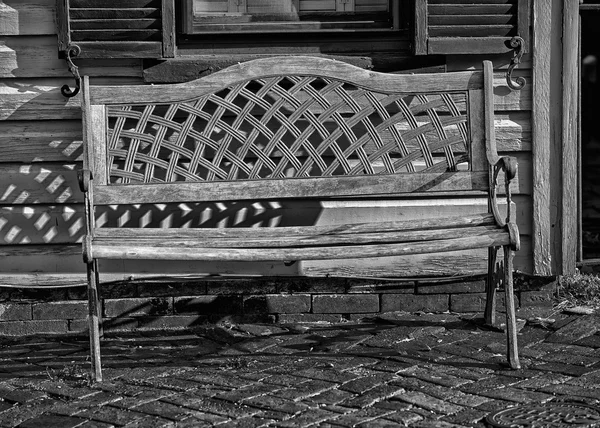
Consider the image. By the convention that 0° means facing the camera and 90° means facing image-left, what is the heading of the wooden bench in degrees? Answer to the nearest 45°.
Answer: approximately 0°
